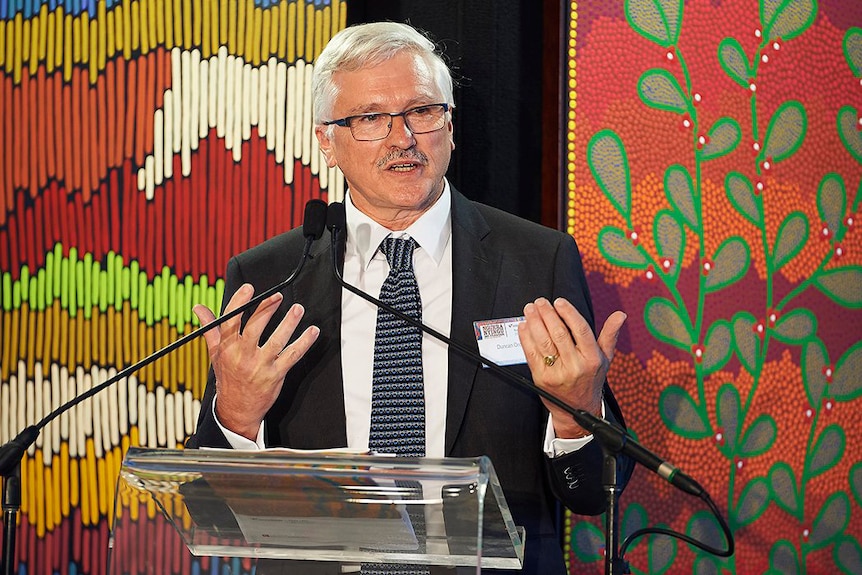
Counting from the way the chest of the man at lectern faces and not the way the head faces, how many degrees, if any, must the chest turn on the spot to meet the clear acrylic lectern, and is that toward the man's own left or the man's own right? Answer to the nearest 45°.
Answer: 0° — they already face it

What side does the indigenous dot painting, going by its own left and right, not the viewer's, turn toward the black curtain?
right

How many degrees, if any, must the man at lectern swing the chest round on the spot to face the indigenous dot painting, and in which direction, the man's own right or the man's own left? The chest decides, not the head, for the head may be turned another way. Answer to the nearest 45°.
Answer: approximately 135° to the man's own left

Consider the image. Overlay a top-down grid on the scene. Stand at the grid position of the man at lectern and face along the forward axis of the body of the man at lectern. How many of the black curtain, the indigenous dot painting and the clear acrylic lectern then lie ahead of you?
1

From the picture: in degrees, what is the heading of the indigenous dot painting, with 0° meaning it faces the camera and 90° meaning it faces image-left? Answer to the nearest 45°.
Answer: approximately 0°

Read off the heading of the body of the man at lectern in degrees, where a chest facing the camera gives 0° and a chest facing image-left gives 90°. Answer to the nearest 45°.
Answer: approximately 0°
